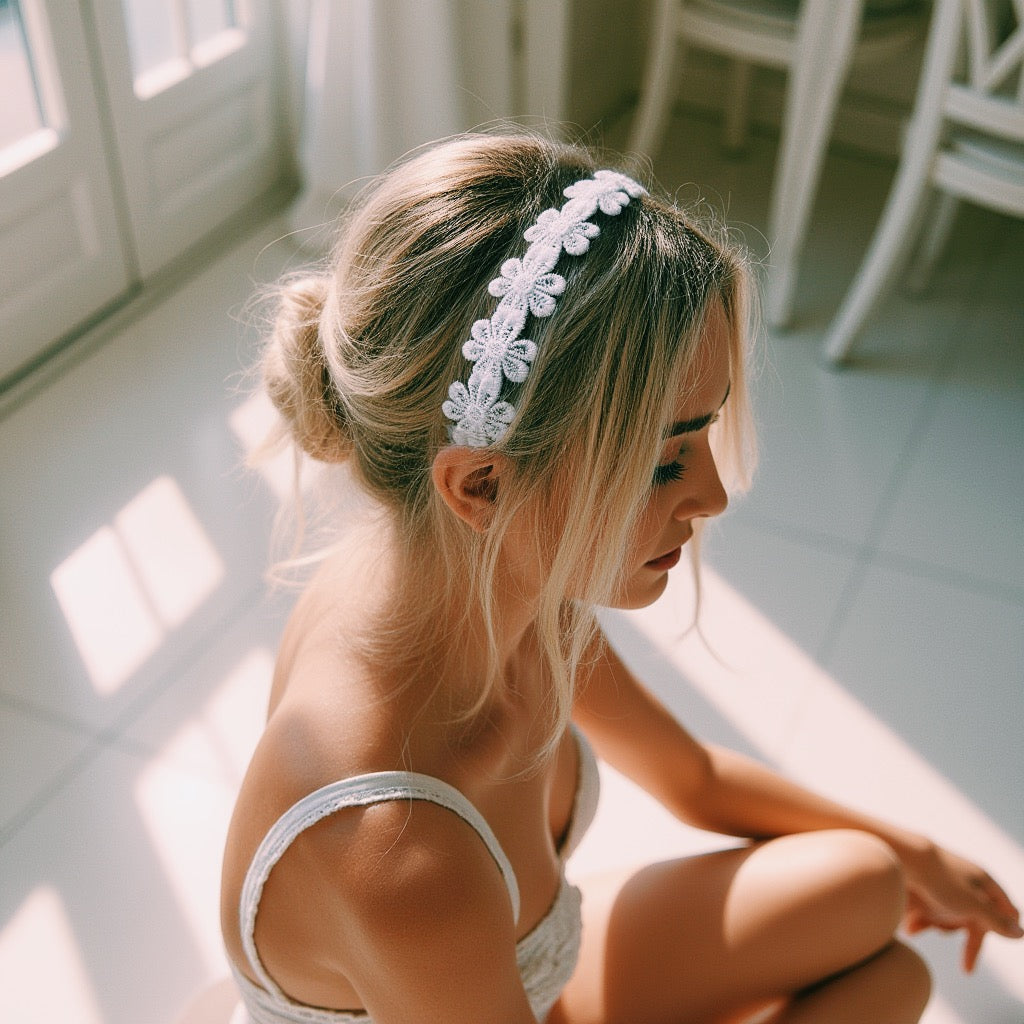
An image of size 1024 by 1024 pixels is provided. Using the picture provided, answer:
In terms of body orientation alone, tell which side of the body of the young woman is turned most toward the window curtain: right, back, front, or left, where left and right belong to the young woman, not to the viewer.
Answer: left

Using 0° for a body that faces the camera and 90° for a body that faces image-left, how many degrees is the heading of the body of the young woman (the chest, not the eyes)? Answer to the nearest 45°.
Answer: approximately 270°

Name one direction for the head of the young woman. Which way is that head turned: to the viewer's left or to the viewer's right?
to the viewer's right

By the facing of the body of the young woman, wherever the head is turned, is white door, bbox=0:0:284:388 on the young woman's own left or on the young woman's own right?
on the young woman's own left
